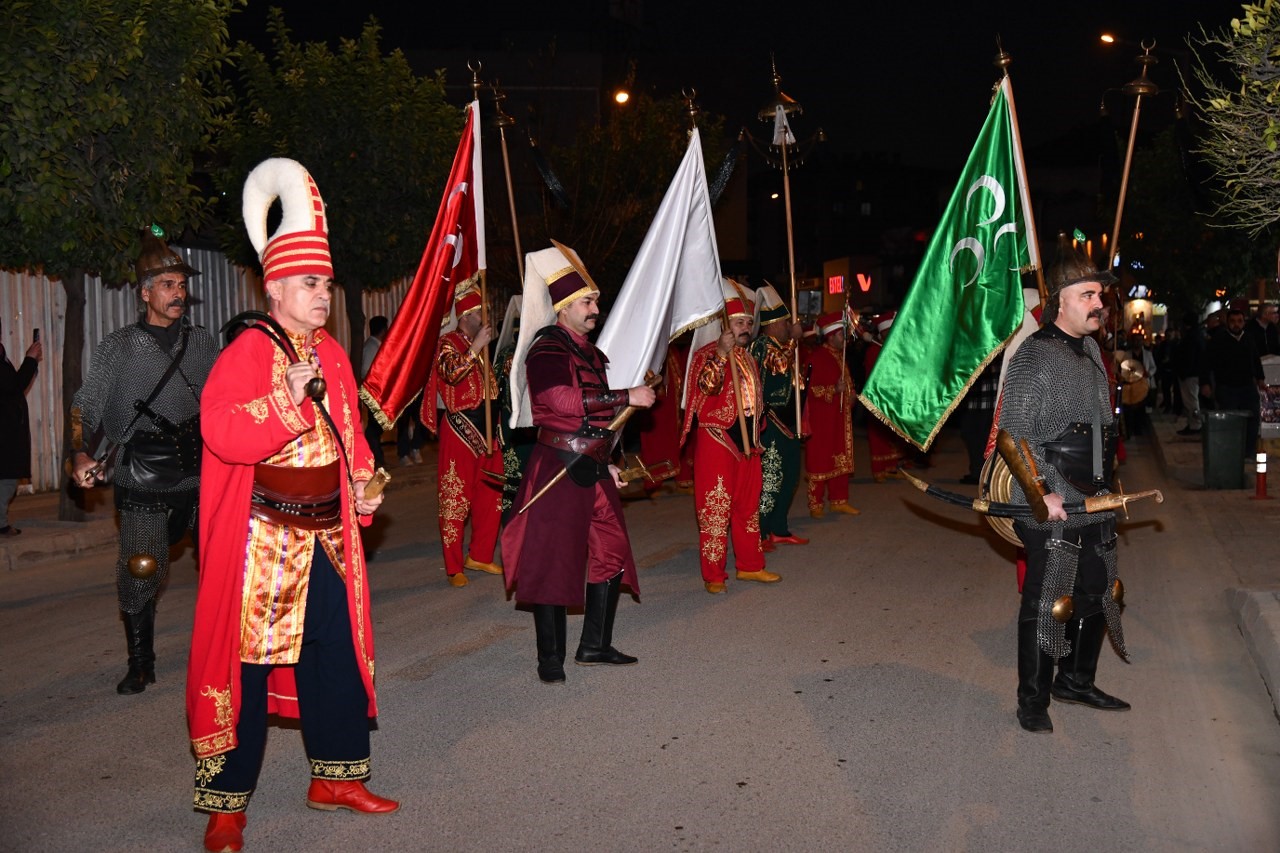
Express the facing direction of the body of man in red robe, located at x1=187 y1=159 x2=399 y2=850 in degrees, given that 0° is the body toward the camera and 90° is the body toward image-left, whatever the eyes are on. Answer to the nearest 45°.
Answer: approximately 315°

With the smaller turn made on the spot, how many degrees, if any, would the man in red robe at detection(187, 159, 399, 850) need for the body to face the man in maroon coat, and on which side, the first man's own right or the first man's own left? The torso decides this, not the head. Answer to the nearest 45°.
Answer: approximately 90° to the first man's own left

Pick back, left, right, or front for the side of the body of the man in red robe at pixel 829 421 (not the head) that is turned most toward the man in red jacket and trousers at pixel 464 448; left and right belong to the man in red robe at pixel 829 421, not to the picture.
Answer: right

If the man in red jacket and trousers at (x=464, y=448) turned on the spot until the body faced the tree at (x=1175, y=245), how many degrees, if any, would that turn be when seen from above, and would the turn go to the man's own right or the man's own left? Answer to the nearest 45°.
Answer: approximately 90° to the man's own left

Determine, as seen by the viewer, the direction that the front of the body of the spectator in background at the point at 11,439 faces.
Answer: to the viewer's right
